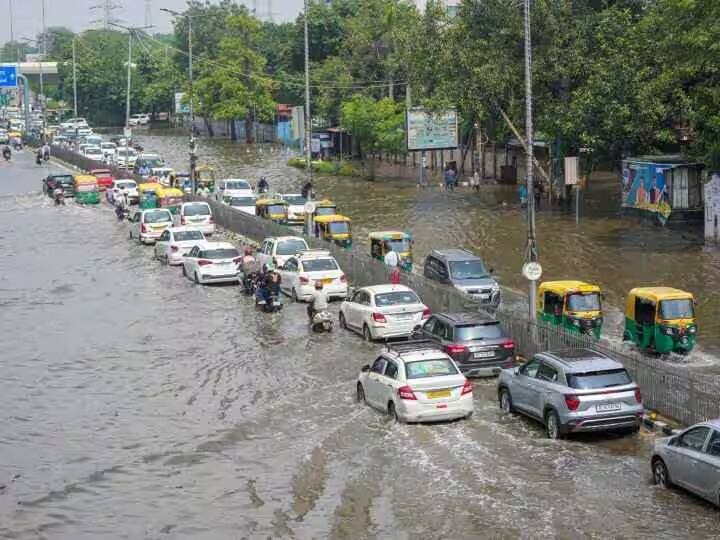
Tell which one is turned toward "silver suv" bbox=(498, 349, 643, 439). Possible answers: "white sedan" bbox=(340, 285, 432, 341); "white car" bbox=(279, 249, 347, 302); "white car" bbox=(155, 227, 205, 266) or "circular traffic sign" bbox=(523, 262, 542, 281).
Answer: the circular traffic sign

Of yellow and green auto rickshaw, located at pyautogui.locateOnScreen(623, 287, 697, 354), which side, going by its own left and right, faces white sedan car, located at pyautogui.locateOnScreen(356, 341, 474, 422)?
right

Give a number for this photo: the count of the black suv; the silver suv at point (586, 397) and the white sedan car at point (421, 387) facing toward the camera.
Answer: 0

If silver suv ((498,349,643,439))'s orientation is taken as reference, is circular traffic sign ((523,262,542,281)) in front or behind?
in front

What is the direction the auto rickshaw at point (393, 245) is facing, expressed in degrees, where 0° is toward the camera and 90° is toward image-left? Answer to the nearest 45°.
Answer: approximately 315°

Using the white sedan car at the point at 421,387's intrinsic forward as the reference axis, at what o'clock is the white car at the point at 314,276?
The white car is roughly at 1 o'clock from the white sedan car.

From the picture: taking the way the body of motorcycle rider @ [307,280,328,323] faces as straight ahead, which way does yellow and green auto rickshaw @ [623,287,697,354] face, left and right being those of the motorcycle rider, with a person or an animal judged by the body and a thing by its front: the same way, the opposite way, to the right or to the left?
the opposite way

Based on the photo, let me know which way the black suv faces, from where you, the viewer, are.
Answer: facing away from the viewer and to the left of the viewer

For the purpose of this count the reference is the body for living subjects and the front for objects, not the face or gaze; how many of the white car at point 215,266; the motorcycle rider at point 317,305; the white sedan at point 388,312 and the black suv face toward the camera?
0

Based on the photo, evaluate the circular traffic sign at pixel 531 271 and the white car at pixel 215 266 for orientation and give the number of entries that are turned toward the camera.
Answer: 1

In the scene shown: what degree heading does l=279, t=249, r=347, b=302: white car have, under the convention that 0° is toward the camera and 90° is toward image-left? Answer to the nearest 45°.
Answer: approximately 135°

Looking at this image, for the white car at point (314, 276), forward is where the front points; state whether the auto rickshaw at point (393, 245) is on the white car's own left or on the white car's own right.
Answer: on the white car's own right

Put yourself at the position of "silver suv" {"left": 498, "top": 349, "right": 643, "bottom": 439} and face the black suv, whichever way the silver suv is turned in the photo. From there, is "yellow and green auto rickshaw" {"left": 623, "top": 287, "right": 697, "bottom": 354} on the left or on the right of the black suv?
right
